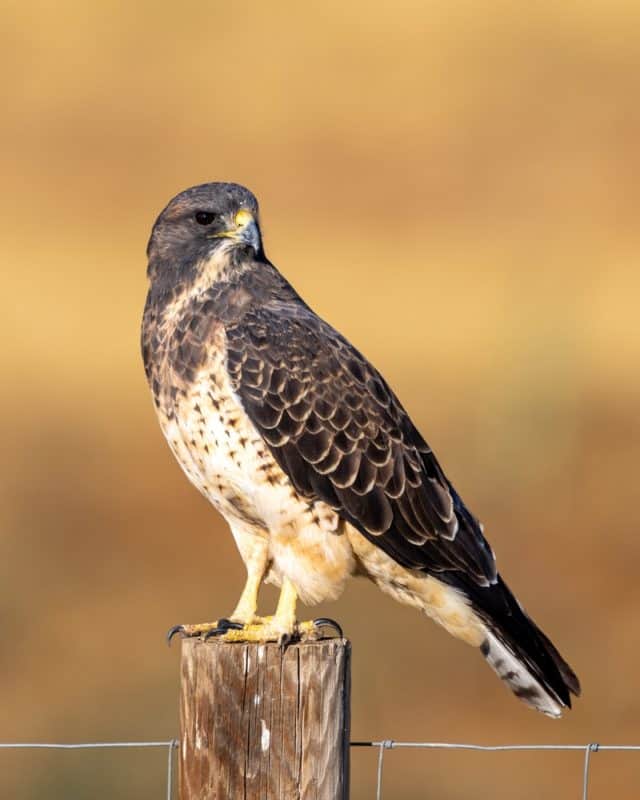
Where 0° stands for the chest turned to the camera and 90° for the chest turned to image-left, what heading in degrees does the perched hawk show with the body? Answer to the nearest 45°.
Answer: approximately 90°
